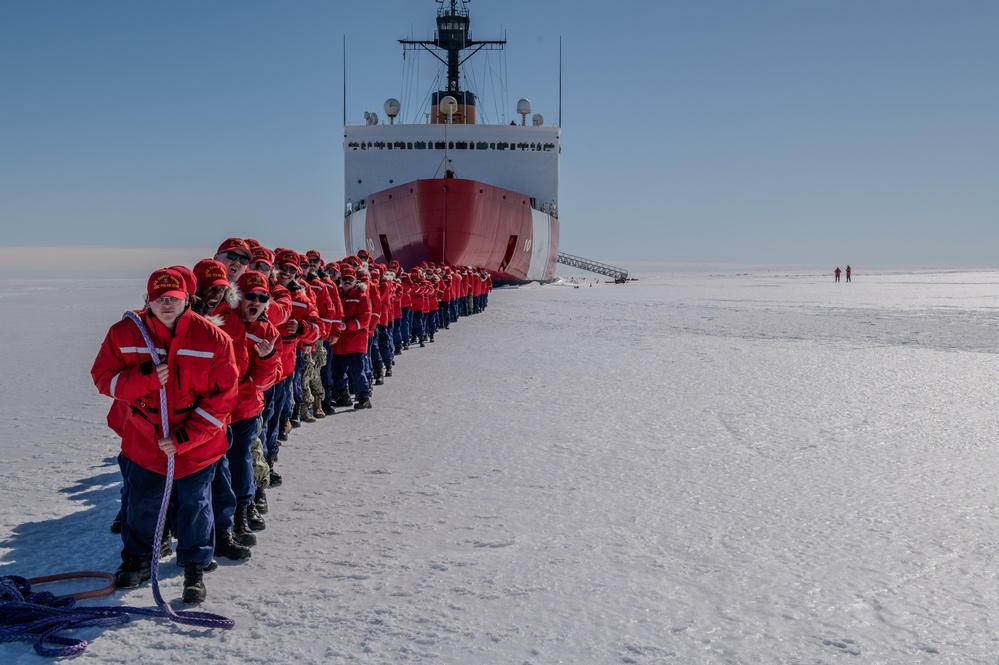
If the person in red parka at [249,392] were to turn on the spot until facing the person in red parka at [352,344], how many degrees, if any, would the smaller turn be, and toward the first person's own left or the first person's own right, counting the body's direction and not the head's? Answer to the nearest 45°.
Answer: approximately 180°

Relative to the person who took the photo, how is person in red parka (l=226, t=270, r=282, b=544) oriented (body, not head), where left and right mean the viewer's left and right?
facing the viewer

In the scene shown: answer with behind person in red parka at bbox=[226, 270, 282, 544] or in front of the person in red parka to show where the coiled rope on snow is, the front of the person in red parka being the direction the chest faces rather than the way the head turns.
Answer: in front

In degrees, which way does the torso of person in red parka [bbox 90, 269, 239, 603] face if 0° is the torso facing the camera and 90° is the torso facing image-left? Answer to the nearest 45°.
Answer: approximately 0°

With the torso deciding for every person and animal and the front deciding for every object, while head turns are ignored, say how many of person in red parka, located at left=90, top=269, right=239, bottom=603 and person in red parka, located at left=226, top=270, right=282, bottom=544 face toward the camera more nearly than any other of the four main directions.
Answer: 2

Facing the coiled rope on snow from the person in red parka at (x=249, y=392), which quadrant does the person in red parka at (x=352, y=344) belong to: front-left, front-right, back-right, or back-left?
back-right

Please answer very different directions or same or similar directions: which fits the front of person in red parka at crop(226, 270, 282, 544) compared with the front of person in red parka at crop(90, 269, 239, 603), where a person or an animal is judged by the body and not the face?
same or similar directions

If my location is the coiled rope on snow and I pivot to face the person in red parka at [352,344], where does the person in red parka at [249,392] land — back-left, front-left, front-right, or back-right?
front-right
